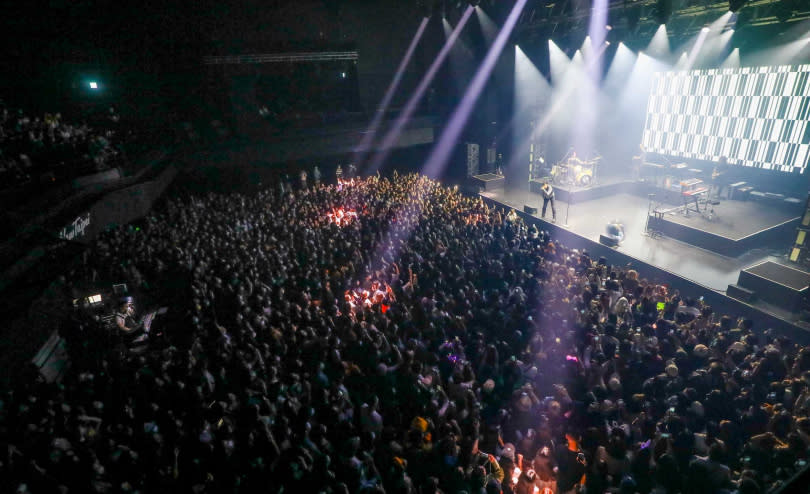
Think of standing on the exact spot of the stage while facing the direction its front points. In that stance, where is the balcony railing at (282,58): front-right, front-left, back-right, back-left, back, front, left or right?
front-right

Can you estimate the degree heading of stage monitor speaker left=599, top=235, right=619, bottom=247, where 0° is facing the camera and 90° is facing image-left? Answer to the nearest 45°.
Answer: approximately 225°

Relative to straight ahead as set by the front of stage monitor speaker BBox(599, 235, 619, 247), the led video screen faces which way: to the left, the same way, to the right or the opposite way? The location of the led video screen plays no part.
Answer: the opposite way

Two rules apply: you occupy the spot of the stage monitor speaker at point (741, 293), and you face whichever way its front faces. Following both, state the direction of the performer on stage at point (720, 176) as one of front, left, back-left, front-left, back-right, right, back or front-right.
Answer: front-left

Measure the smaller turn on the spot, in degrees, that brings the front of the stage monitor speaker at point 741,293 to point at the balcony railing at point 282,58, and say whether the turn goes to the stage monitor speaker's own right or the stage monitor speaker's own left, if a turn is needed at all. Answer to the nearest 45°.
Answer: approximately 135° to the stage monitor speaker's own left

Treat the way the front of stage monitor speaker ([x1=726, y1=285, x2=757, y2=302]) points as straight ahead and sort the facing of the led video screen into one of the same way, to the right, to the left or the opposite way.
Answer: the opposite way

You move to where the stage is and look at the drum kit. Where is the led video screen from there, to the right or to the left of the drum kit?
right

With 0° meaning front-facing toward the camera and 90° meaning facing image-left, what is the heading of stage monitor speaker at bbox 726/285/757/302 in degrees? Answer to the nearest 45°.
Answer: approximately 225°

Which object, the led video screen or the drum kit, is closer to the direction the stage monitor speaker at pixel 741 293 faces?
the led video screen

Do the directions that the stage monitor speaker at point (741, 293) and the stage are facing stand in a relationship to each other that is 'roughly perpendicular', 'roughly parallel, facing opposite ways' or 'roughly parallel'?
roughly parallel, facing opposite ways

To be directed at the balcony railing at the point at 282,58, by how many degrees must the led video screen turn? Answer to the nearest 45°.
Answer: approximately 45° to its right

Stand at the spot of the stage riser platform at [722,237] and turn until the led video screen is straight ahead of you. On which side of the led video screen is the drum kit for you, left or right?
left

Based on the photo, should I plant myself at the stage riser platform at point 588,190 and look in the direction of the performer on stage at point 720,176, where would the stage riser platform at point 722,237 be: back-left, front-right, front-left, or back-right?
front-right

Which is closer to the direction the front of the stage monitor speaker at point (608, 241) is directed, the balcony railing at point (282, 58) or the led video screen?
the led video screen

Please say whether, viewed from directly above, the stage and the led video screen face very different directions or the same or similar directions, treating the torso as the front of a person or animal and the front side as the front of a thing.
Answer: same or similar directions

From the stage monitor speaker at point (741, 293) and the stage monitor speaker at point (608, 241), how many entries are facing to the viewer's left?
0

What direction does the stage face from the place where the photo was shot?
facing the viewer and to the left of the viewer
